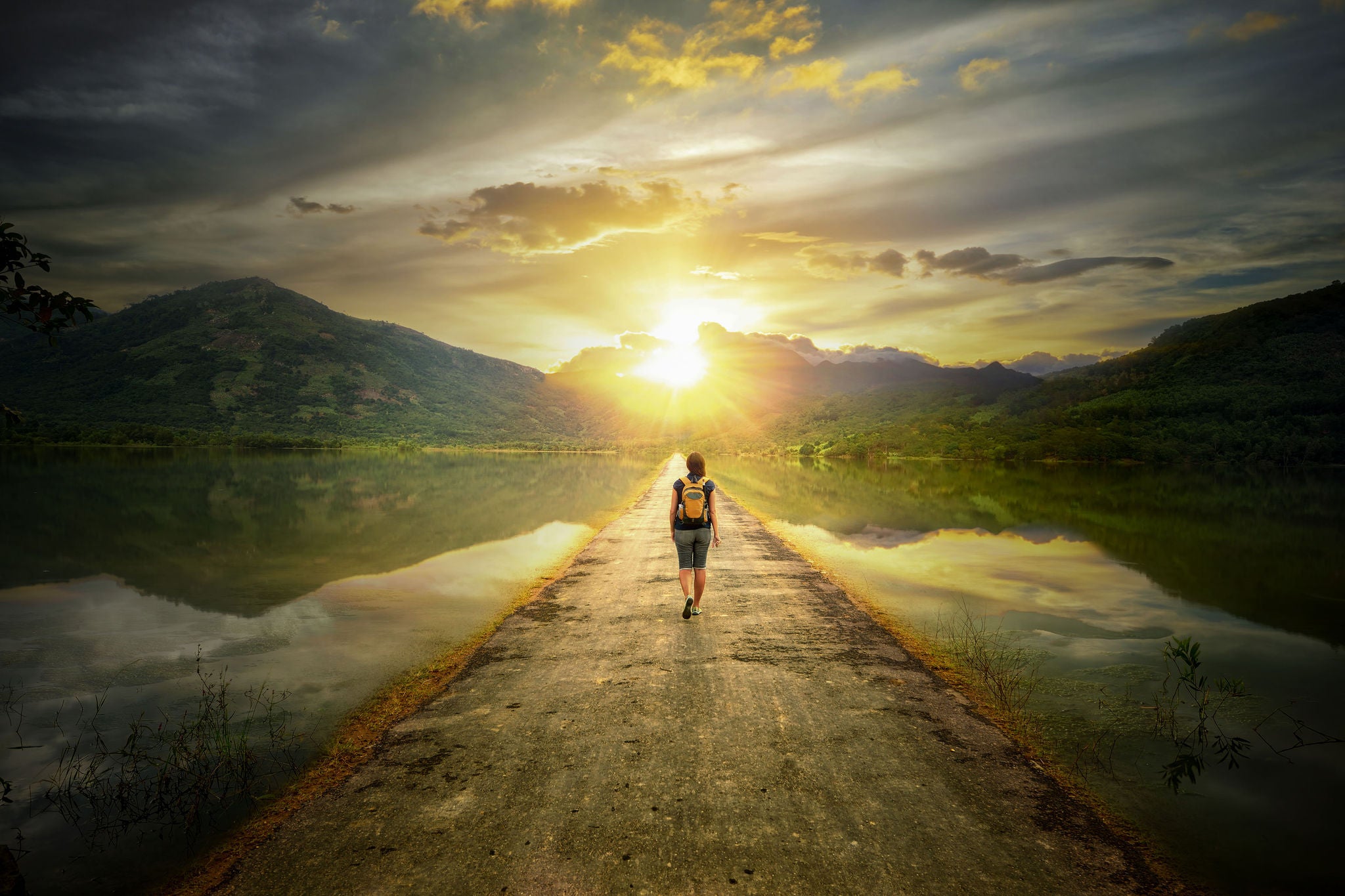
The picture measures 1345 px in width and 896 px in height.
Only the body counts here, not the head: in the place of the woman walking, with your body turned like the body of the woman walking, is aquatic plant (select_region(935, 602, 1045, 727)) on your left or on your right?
on your right

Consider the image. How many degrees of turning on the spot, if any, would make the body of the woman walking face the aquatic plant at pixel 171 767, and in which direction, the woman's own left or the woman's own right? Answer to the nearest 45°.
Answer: approximately 135° to the woman's own left

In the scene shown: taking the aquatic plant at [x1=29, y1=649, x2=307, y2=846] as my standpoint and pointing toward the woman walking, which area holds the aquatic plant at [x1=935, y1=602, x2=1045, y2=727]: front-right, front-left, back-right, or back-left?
front-right

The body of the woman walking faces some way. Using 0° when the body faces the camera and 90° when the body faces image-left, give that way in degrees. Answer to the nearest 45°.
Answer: approximately 180°

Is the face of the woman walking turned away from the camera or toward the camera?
away from the camera
